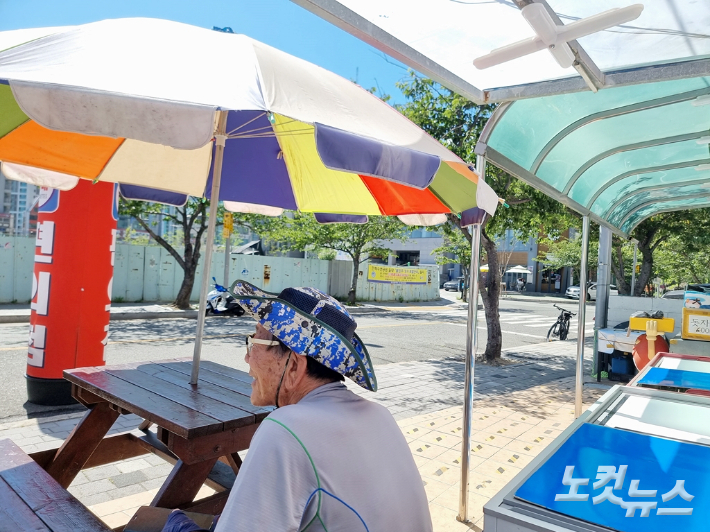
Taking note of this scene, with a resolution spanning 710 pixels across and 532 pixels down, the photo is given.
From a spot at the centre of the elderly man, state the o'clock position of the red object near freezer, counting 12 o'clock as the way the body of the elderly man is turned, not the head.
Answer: The red object near freezer is roughly at 3 o'clock from the elderly man.

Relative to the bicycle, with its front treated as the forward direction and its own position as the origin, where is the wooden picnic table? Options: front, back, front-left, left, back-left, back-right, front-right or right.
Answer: front-left

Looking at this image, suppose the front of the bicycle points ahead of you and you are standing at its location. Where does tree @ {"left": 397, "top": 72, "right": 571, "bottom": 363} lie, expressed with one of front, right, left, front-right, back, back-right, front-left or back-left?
front-left

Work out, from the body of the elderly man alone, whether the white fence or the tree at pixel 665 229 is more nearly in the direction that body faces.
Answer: the white fence

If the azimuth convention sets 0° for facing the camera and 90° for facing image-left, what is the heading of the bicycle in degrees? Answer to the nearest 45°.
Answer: approximately 45°

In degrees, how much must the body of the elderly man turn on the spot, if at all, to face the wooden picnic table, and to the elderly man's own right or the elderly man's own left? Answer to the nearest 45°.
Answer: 0° — they already face it

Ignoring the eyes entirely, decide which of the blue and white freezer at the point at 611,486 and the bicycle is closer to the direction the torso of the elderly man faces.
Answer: the bicycle

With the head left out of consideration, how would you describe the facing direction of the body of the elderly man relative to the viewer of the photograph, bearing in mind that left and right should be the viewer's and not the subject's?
facing away from the viewer and to the left of the viewer

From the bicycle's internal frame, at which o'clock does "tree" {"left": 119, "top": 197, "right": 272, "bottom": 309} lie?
The tree is roughly at 3 o'clock from the bicycle.

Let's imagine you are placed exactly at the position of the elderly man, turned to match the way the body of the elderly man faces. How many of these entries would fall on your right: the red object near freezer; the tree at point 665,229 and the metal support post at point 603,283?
3

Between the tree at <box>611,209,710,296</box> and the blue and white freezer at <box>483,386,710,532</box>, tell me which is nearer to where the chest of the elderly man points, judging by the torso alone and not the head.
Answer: the tree
